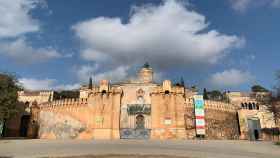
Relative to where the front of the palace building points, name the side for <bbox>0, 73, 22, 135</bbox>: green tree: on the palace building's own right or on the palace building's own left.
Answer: on the palace building's own right

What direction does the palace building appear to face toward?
toward the camera
